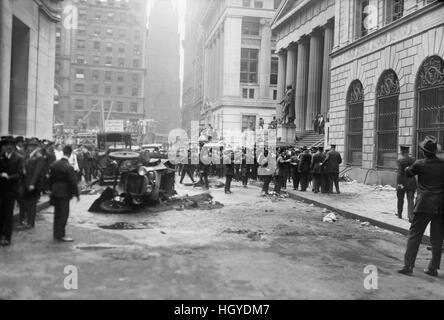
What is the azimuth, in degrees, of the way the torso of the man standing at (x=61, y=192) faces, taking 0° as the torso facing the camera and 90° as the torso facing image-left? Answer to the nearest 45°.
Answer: approximately 225°

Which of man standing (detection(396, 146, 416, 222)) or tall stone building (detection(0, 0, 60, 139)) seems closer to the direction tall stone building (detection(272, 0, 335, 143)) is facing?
the tall stone building

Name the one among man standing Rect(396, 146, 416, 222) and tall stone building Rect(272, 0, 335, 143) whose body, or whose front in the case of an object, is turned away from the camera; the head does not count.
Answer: the man standing

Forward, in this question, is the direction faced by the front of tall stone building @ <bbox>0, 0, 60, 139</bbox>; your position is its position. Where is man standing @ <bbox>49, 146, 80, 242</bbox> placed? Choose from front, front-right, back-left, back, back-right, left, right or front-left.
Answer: front-right

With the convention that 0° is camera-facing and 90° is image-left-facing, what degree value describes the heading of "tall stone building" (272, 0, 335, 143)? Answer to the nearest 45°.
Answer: approximately 45°

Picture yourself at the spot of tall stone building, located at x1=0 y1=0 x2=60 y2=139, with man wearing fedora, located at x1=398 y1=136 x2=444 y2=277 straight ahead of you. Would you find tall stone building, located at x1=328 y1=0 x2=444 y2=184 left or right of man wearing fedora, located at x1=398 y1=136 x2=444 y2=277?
left

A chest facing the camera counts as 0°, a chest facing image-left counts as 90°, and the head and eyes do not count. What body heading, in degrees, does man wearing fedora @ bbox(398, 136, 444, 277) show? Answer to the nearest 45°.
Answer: approximately 135°

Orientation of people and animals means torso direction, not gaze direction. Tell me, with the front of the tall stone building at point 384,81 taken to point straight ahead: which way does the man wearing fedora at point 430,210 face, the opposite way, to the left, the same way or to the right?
to the right
